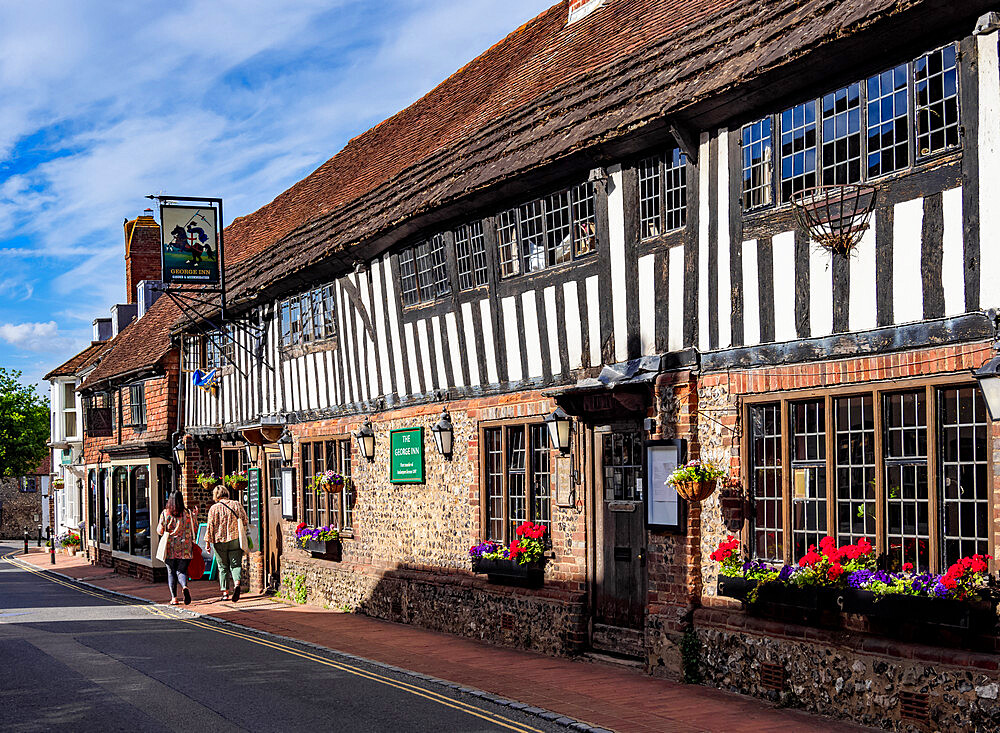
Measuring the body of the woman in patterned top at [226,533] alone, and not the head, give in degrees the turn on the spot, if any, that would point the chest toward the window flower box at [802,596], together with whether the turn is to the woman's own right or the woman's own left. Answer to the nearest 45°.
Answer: approximately 180°

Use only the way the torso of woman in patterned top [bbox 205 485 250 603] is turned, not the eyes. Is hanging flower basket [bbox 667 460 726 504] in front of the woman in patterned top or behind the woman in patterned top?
behind

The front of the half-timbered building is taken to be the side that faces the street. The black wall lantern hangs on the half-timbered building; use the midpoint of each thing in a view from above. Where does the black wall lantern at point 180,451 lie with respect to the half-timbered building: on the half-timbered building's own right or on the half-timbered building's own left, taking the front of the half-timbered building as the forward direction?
on the half-timbered building's own right

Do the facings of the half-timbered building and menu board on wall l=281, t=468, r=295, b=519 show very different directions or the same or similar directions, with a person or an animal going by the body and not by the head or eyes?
same or similar directions

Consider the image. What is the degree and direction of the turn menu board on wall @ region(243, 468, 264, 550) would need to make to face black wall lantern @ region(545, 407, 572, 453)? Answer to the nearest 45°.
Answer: approximately 45° to its left

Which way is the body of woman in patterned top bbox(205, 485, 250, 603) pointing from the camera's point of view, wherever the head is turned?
away from the camera

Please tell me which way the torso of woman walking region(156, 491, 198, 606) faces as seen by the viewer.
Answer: away from the camera

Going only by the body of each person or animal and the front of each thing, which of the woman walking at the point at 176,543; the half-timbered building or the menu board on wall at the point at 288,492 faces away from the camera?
the woman walking

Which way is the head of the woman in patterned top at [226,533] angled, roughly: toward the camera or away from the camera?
away from the camera

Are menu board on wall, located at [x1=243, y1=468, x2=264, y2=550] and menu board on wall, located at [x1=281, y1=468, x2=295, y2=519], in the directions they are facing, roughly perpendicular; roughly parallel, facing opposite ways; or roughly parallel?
roughly parallel

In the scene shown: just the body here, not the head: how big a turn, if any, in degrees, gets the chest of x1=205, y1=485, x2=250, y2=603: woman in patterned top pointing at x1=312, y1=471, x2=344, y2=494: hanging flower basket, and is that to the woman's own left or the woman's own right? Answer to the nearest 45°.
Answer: approximately 135° to the woman's own right

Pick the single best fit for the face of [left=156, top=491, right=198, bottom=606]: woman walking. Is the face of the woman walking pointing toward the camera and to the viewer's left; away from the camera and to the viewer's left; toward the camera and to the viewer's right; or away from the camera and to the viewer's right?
away from the camera and to the viewer's left
